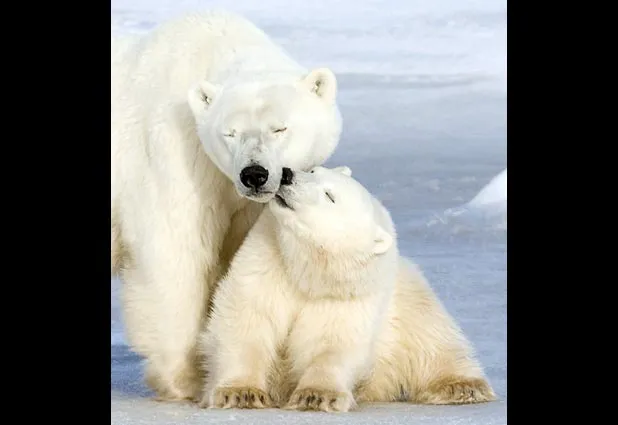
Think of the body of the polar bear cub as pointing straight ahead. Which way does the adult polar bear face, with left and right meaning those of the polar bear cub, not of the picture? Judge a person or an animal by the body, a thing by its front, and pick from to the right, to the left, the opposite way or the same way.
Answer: to the left

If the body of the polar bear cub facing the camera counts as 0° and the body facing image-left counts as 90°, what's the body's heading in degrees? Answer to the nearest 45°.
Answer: approximately 45°

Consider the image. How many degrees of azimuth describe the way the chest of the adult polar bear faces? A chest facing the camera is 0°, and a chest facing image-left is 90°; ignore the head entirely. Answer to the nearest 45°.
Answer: approximately 315°
